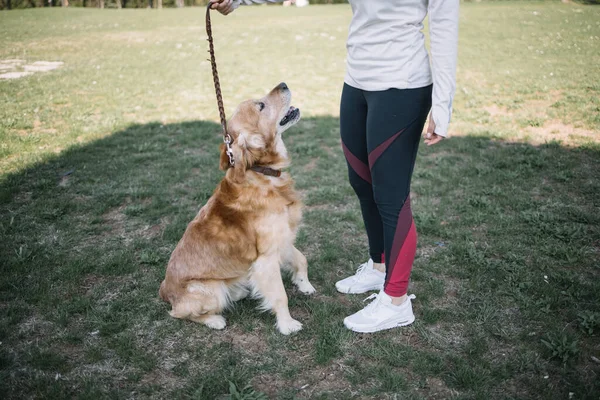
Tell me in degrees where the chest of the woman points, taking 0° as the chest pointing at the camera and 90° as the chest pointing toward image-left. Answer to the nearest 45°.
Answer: approximately 45°

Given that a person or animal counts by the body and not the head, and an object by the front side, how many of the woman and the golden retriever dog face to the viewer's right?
1

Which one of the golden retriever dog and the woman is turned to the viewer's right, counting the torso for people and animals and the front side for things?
the golden retriever dog

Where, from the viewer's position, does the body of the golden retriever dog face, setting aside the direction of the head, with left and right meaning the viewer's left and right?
facing to the right of the viewer
